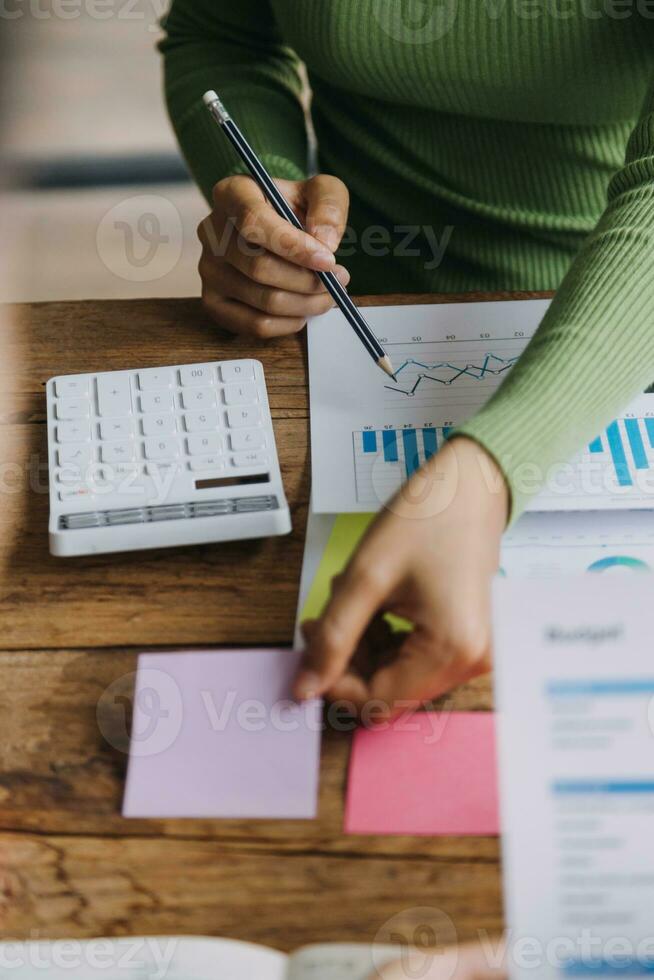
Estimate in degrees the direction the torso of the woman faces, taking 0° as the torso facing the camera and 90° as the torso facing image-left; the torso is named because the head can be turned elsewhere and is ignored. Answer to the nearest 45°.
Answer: approximately 0°

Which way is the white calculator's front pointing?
away from the camera

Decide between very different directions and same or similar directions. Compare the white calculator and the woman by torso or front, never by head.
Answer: very different directions
